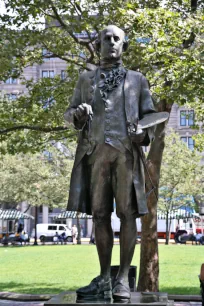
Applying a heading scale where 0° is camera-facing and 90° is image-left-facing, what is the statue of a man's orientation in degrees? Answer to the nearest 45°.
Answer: approximately 0°
